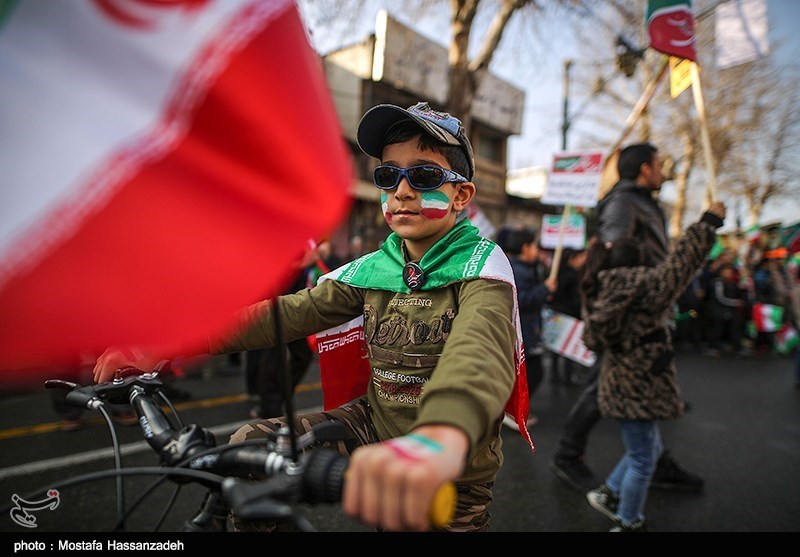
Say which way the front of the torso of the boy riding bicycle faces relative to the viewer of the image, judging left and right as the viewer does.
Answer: facing the viewer and to the left of the viewer

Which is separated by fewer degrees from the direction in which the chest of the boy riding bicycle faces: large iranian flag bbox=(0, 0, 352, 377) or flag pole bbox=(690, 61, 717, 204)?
the large iranian flag

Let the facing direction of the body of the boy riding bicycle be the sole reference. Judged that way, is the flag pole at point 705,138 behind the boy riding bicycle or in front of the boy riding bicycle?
behind

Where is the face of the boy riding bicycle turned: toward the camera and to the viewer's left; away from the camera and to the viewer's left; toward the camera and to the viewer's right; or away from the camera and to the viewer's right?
toward the camera and to the viewer's left

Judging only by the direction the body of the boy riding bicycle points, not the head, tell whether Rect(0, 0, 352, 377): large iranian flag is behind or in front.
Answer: in front

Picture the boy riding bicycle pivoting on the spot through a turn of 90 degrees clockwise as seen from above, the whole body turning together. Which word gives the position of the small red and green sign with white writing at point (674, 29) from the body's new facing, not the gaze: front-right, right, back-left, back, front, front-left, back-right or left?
right
